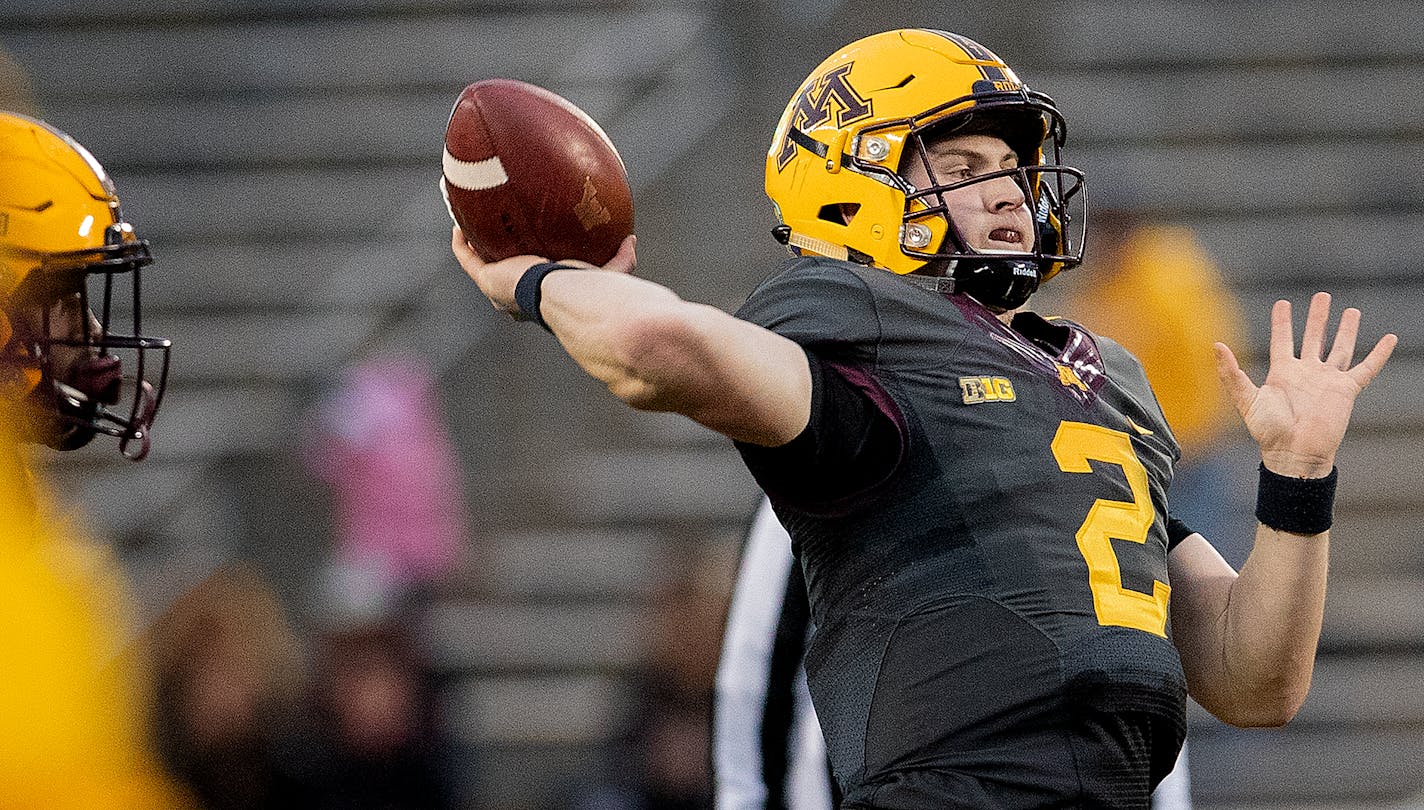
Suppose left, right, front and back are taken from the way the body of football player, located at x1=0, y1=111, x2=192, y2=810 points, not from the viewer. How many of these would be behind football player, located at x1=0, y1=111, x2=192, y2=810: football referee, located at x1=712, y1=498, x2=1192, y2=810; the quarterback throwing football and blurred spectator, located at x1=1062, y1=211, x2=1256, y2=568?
0

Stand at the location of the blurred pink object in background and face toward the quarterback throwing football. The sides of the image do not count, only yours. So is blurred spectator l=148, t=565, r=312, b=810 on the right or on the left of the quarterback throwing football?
right

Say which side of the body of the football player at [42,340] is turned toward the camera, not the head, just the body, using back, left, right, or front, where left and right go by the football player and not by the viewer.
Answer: right

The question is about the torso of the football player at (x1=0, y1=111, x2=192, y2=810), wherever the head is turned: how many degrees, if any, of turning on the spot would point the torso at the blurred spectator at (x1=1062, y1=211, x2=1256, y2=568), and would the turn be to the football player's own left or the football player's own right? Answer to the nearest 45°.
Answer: approximately 90° to the football player's own left

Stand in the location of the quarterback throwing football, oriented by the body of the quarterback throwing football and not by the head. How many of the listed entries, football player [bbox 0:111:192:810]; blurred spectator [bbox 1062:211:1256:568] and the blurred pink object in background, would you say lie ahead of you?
0

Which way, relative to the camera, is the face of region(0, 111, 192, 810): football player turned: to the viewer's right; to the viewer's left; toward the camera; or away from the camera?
to the viewer's right

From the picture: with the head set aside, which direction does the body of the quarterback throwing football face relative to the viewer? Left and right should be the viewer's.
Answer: facing the viewer and to the right of the viewer

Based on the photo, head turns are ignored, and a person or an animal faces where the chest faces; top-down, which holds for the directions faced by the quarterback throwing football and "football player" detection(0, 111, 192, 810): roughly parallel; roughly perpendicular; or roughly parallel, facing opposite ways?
roughly perpendicular

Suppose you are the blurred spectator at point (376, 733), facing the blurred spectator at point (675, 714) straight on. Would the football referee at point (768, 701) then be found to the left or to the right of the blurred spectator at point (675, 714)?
right

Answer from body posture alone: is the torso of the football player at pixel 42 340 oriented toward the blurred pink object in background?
no
